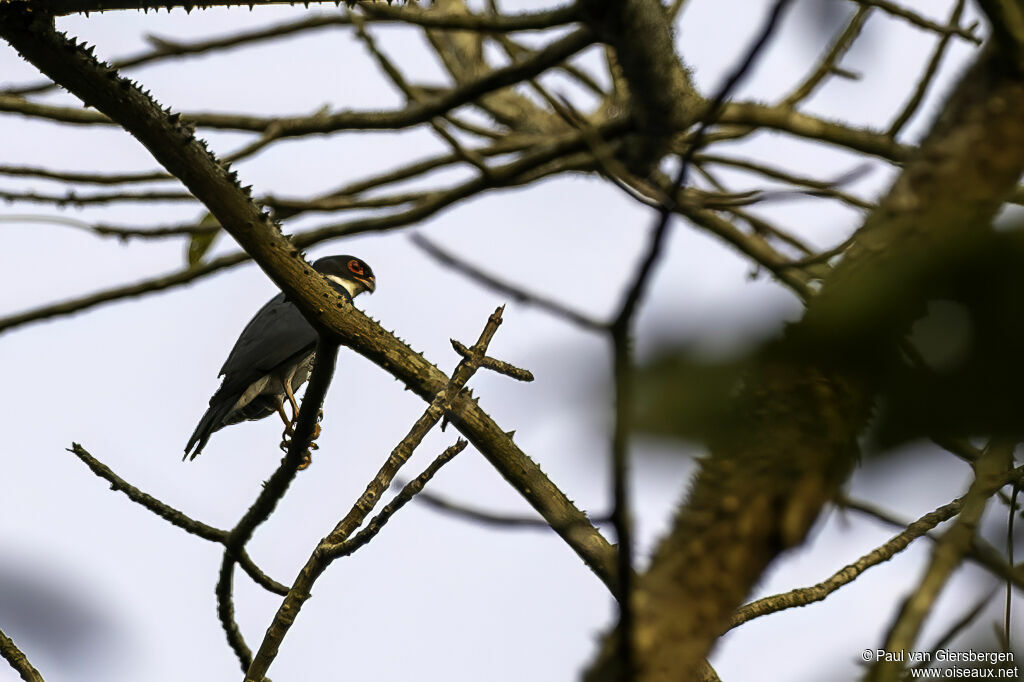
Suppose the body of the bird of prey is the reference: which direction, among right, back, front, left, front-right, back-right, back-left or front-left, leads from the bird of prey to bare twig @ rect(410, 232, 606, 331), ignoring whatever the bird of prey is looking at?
right

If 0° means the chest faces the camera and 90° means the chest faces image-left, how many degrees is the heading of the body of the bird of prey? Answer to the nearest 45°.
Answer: approximately 270°

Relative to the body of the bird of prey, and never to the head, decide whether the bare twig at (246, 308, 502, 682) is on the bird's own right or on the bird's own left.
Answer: on the bird's own right
